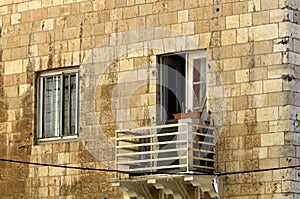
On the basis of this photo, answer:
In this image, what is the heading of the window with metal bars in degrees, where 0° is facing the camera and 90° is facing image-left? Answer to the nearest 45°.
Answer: approximately 45°
